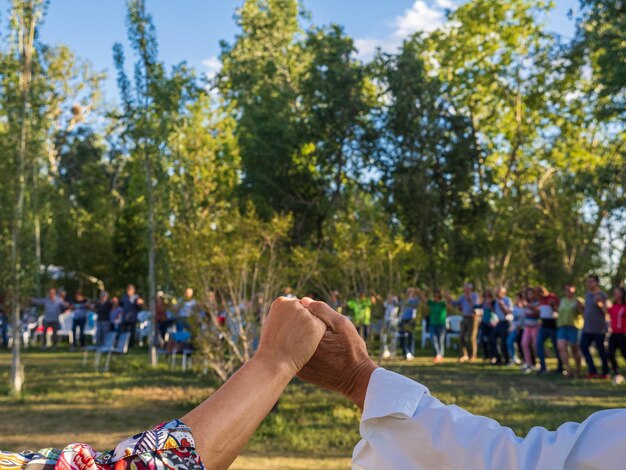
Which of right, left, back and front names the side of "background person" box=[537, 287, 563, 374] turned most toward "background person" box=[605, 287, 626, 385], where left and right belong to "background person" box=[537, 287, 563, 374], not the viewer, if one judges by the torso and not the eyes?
left

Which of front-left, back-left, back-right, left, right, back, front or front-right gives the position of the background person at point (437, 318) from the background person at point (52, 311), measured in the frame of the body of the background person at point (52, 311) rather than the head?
front-left

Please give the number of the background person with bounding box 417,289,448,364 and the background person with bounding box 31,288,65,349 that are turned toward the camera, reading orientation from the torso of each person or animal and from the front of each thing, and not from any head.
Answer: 2

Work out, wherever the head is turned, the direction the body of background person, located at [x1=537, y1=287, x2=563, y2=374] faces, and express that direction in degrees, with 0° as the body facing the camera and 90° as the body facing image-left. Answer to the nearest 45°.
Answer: approximately 45°

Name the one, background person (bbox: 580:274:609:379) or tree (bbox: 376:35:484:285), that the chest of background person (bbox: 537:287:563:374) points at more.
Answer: the background person

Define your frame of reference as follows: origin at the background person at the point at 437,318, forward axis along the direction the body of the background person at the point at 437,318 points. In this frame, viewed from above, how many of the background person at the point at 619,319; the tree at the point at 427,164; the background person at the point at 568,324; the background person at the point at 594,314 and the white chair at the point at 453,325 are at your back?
2

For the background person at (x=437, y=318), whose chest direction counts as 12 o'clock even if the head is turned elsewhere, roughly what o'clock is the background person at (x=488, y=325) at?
the background person at (x=488, y=325) is roughly at 9 o'clock from the background person at (x=437, y=318).

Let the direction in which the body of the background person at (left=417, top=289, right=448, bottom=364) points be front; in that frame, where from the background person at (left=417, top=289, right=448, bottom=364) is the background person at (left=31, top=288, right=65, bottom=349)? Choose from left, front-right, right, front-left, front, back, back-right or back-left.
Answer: right

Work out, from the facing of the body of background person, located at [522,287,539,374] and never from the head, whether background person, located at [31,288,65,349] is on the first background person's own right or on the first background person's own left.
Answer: on the first background person's own right

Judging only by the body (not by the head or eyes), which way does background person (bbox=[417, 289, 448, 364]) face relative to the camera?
toward the camera

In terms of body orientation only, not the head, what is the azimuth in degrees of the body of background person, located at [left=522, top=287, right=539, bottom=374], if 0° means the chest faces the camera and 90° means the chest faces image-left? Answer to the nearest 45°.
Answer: approximately 45°

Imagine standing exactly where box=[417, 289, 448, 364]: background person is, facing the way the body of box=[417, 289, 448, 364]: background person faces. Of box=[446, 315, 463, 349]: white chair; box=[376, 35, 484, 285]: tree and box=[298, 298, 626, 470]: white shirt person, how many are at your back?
2
